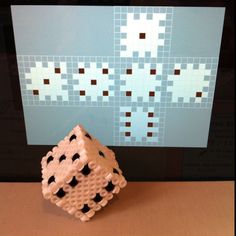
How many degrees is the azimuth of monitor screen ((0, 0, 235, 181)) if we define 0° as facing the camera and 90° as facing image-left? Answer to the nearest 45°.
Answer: approximately 0°
